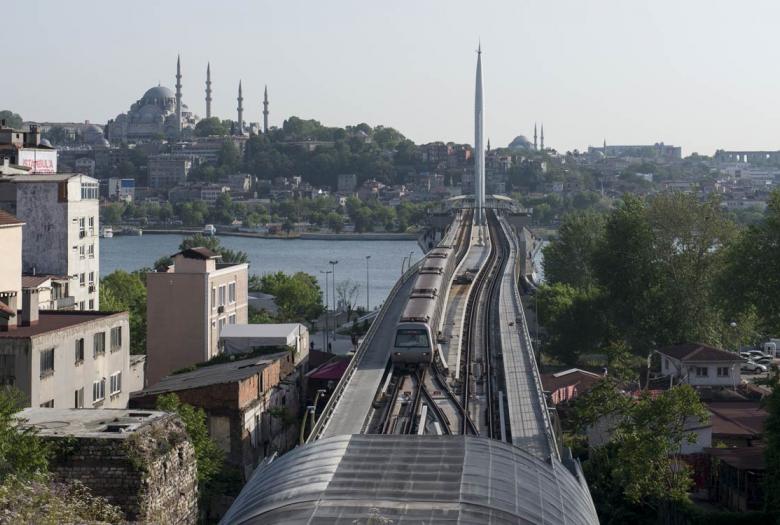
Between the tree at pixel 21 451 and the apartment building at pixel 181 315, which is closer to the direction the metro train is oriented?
the tree

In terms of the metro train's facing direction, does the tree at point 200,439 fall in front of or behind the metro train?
in front

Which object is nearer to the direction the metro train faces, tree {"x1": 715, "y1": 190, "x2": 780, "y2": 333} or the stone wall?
the stone wall

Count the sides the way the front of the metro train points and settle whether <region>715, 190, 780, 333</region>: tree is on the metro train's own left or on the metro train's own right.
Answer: on the metro train's own left

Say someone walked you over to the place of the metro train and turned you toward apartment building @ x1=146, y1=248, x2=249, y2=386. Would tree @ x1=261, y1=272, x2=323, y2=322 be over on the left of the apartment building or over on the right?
right

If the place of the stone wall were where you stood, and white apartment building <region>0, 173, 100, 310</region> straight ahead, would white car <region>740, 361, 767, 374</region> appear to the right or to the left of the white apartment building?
right

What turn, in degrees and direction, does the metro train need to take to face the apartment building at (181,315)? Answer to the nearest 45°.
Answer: approximately 90° to its right

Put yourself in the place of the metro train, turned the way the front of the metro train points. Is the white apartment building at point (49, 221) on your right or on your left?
on your right

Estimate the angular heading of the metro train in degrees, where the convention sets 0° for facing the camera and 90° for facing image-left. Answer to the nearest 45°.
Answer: approximately 0°

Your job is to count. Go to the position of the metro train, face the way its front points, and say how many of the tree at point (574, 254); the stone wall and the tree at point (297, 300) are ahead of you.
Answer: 1

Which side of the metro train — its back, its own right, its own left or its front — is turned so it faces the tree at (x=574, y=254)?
back

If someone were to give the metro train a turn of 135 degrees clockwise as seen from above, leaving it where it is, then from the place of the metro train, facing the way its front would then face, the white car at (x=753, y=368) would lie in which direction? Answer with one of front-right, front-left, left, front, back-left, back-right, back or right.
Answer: right
